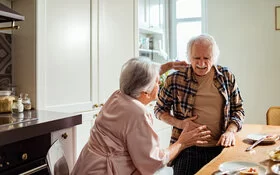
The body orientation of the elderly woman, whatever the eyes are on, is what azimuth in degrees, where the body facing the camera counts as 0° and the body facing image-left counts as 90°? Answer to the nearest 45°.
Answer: approximately 225°

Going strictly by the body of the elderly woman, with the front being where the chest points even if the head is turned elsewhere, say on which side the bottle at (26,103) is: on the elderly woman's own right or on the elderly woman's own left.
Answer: on the elderly woman's own left

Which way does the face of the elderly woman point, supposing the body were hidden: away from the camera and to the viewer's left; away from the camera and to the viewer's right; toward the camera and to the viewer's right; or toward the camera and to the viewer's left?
away from the camera and to the viewer's right

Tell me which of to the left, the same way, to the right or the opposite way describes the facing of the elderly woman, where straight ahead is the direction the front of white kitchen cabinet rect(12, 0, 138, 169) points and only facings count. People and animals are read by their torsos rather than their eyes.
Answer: to the left

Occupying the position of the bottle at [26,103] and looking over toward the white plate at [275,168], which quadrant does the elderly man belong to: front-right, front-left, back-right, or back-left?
front-left

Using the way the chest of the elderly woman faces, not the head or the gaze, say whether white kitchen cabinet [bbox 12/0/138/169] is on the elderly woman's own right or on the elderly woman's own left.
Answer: on the elderly woman's own left

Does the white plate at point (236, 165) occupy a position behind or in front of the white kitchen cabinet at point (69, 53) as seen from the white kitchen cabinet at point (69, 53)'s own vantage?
in front

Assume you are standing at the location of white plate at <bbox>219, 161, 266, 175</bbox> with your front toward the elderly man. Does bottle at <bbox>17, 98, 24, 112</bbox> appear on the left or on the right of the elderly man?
left

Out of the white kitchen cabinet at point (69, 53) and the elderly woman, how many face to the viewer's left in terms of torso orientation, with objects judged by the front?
0
